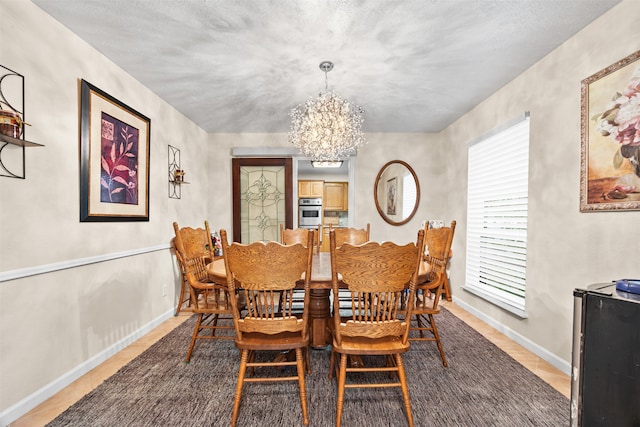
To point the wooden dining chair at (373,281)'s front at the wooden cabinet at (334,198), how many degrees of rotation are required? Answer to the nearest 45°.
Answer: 0° — it already faces it

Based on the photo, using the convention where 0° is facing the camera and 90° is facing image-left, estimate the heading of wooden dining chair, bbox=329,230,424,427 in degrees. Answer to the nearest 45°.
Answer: approximately 180°

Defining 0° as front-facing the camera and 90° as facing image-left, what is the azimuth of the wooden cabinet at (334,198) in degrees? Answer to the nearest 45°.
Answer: approximately 0°

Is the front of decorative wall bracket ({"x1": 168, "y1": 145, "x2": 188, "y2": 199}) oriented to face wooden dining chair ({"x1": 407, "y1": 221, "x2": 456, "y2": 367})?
yes

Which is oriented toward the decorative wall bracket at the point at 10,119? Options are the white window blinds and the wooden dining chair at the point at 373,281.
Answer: the white window blinds

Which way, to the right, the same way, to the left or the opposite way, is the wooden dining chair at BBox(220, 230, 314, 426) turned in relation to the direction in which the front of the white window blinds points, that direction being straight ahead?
to the right

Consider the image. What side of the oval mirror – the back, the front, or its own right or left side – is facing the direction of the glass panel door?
right

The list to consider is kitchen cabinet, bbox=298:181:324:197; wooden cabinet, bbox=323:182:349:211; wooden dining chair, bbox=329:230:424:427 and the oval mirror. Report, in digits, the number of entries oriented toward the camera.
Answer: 3

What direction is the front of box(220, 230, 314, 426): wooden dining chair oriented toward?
away from the camera

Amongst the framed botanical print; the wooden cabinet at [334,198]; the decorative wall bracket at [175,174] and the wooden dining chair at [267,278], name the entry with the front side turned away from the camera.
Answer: the wooden dining chair

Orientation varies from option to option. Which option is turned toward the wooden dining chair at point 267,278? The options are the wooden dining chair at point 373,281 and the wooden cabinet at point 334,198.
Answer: the wooden cabinet

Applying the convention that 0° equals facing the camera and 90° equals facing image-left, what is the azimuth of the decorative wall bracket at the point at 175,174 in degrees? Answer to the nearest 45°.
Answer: approximately 315°

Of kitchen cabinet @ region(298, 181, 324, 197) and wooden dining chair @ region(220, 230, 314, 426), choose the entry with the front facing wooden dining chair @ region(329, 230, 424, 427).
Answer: the kitchen cabinet
